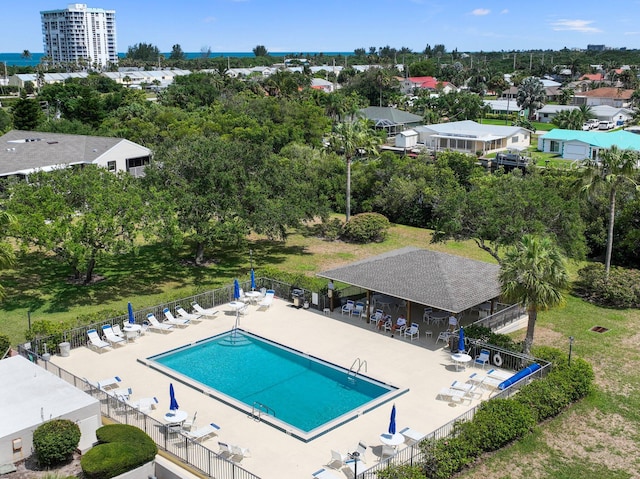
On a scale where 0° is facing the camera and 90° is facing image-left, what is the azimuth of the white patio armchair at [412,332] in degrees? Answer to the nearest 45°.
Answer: approximately 45°

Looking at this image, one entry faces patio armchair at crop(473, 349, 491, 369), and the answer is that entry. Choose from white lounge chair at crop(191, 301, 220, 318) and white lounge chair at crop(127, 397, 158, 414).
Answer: white lounge chair at crop(191, 301, 220, 318)

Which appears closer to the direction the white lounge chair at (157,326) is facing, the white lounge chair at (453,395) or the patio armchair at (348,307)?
the white lounge chair

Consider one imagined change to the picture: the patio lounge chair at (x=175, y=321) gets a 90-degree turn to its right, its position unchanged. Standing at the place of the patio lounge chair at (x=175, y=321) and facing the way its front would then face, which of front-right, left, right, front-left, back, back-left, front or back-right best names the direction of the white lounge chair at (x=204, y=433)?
front-left

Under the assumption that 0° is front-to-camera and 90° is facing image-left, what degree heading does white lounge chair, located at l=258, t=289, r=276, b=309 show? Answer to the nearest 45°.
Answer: approximately 45°

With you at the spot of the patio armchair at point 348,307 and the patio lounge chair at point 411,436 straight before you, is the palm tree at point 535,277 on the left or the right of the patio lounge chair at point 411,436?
left

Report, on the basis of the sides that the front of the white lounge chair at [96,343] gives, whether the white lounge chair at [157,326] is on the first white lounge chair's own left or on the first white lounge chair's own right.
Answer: on the first white lounge chair's own left

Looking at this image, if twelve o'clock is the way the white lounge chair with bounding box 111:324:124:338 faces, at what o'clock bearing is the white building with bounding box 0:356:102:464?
The white building is roughly at 2 o'clock from the white lounge chair.

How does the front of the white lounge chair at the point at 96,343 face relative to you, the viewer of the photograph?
facing the viewer and to the right of the viewer

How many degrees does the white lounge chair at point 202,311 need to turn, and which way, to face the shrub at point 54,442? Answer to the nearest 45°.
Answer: approximately 45° to its right

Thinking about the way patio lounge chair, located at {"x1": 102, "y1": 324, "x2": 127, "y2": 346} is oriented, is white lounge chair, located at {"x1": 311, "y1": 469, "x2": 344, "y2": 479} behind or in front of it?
in front

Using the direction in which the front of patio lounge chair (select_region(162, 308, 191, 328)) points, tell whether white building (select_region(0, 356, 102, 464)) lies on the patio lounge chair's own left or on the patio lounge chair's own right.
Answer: on the patio lounge chair's own right
